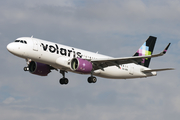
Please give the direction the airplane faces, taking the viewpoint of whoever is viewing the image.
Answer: facing the viewer and to the left of the viewer
